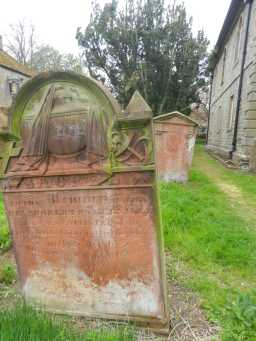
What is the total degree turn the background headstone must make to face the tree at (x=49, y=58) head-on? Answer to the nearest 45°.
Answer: approximately 135° to its right

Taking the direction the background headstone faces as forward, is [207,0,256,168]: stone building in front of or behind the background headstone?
behind

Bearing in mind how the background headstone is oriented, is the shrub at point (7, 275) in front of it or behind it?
in front

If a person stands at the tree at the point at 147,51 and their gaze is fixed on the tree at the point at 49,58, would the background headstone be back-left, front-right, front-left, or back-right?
back-left

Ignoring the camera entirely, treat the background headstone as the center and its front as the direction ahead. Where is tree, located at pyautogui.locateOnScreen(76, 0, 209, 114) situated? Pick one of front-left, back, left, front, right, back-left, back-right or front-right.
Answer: back

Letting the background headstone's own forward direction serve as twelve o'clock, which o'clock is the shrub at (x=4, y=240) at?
The shrub is roughly at 1 o'clock from the background headstone.

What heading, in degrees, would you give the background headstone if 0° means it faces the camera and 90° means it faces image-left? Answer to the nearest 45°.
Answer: approximately 0°

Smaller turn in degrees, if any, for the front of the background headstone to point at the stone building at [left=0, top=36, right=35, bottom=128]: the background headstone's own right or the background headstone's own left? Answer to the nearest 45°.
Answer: approximately 135° to the background headstone's own right

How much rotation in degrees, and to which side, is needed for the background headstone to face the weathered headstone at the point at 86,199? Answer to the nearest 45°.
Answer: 0° — it already faces it

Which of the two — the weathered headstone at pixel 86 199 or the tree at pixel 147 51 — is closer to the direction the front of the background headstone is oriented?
the weathered headstone

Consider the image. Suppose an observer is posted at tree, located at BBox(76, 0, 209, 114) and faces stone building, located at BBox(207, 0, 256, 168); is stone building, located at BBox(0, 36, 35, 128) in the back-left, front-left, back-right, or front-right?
back-right

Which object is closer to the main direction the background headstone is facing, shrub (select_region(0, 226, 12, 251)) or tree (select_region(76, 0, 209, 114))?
the shrub
